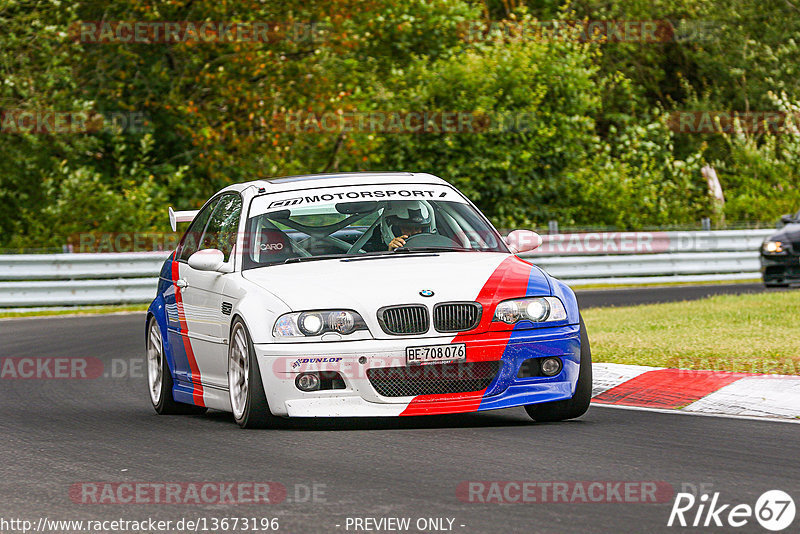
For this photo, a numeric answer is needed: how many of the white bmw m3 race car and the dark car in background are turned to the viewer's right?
0

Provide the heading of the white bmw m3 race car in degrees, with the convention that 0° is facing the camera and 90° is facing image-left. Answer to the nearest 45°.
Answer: approximately 0°

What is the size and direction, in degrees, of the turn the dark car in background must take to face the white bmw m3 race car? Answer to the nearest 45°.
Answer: approximately 45° to its left

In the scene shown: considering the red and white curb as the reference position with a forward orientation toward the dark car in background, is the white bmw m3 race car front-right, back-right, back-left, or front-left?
back-left

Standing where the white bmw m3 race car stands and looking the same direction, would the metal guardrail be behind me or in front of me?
behind

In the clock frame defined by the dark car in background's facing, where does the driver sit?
The driver is roughly at 11 o'clock from the dark car in background.

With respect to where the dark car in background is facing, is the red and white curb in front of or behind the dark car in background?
in front

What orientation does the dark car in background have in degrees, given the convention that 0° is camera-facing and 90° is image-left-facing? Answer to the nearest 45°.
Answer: approximately 45°

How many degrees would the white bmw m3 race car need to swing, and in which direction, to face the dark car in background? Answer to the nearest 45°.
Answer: approximately 135° to its left
